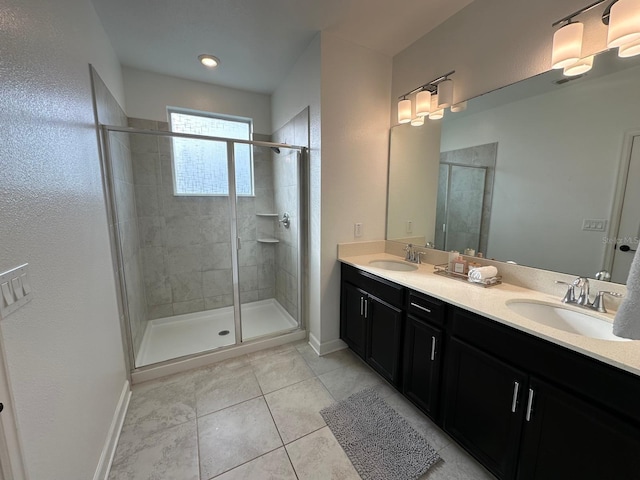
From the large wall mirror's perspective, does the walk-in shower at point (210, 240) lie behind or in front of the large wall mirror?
in front

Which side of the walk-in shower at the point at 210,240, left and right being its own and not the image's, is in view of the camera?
front

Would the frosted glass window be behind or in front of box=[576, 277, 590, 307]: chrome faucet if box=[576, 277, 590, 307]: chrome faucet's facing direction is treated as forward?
in front

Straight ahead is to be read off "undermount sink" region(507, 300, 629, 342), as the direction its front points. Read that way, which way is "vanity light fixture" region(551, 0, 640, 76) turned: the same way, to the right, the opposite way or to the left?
the same way

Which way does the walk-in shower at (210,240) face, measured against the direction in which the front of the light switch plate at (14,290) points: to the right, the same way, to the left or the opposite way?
to the right

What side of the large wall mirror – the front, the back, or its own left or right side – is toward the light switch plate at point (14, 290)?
front

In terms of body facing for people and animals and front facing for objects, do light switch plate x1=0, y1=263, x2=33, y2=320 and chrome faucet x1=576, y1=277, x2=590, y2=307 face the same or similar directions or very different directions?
very different directions

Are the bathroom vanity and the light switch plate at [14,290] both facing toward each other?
yes

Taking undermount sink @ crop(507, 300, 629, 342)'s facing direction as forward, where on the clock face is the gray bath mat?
The gray bath mat is roughly at 12 o'clock from the undermount sink.

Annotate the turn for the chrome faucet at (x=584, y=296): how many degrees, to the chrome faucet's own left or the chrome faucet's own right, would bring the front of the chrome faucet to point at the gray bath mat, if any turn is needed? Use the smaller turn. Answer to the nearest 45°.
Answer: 0° — it already faces it

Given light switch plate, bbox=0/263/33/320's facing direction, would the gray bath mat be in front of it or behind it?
in front

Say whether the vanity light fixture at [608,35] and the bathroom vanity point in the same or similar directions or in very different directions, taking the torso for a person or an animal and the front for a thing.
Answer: same or similar directions

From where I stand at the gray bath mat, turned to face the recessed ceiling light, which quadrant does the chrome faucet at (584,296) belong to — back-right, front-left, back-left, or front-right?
back-right

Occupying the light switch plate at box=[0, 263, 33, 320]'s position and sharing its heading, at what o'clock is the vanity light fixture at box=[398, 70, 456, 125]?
The vanity light fixture is roughly at 11 o'clock from the light switch plate.

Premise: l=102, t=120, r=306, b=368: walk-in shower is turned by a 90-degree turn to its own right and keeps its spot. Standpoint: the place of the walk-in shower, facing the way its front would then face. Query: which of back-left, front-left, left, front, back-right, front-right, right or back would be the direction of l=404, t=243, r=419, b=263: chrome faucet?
back-left

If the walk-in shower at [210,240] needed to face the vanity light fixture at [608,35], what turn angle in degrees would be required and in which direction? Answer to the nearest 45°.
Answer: approximately 45° to its left

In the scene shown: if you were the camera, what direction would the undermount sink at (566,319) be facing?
facing the viewer and to the left of the viewer
